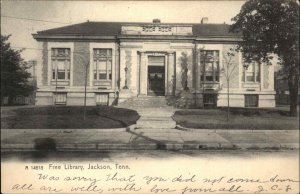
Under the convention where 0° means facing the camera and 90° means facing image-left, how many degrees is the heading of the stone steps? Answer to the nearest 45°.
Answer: approximately 0°

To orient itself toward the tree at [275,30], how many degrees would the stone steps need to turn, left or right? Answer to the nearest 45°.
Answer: approximately 90° to its left
